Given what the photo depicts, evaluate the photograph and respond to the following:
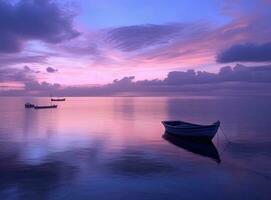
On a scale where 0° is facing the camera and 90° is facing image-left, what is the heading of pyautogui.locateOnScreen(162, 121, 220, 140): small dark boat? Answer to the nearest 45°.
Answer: approximately 315°
